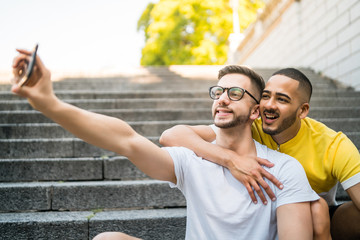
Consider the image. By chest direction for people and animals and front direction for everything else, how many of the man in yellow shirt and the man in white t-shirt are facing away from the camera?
0

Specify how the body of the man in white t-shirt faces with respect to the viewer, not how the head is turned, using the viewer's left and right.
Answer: facing the viewer and to the left of the viewer

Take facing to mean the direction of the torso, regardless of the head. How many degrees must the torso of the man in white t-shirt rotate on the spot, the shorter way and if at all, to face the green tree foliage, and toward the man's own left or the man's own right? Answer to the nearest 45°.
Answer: approximately 135° to the man's own right

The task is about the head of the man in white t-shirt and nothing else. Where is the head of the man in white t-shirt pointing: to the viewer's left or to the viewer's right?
to the viewer's left

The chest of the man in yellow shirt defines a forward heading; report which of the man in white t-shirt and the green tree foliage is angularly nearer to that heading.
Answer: the man in white t-shirt

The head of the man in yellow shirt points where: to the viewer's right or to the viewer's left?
to the viewer's left

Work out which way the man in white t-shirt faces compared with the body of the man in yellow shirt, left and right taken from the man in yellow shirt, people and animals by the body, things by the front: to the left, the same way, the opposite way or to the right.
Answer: the same way

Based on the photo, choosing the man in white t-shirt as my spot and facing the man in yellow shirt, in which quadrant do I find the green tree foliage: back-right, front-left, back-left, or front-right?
front-left
